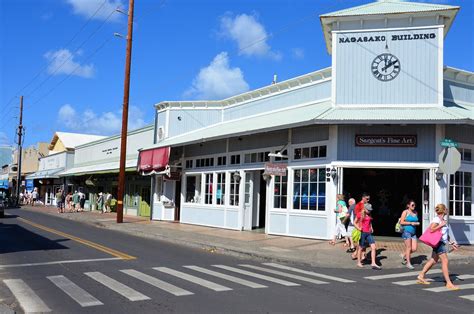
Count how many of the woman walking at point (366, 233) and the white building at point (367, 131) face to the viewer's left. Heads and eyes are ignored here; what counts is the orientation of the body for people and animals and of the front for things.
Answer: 0

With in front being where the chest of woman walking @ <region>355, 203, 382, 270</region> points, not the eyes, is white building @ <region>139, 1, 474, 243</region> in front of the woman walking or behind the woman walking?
behind

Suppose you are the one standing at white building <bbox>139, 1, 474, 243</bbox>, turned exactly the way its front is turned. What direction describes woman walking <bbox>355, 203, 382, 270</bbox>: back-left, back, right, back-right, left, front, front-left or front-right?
front

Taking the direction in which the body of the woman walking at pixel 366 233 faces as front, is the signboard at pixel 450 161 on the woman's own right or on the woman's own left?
on the woman's own left

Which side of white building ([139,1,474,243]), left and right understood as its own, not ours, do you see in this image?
front

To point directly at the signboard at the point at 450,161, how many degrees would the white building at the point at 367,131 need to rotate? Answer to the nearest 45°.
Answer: approximately 45° to its left

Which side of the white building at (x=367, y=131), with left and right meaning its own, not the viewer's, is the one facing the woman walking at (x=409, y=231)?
front
